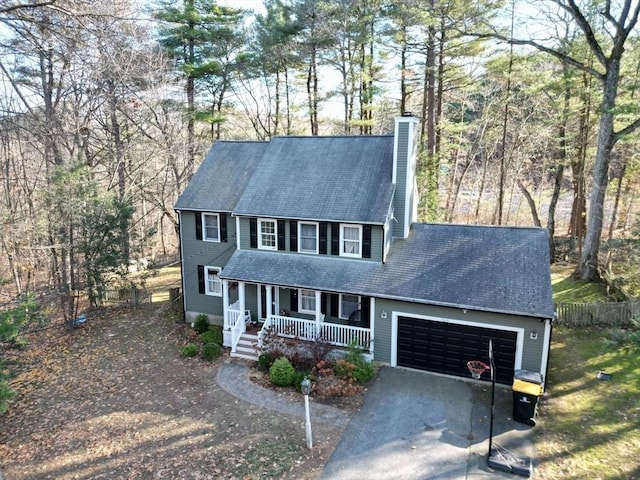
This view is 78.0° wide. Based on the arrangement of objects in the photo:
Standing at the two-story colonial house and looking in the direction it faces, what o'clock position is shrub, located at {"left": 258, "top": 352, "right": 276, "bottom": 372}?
The shrub is roughly at 2 o'clock from the two-story colonial house.

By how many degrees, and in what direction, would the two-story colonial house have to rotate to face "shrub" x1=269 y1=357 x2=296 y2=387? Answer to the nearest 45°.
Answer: approximately 45° to its right

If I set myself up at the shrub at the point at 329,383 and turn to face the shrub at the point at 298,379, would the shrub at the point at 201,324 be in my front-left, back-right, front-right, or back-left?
front-right

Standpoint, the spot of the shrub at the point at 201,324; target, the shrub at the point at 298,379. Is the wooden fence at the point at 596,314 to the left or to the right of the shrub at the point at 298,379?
left

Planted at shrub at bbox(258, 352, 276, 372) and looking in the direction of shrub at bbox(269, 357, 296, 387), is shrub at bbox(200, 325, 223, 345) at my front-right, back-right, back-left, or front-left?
back-right

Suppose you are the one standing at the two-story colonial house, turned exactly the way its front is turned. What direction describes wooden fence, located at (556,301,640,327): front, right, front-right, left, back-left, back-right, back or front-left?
left

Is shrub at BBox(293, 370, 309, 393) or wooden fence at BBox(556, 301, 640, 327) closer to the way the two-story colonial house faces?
the shrub

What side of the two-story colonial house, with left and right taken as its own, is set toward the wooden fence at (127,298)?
right

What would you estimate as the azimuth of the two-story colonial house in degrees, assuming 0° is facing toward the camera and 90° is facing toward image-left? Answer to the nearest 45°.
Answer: approximately 0°
